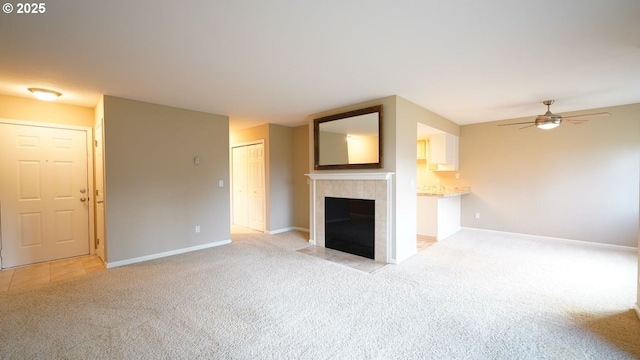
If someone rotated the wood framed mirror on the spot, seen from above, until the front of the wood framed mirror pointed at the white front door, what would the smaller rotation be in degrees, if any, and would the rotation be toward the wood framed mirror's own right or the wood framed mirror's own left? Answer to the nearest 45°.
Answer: approximately 45° to the wood framed mirror's own right

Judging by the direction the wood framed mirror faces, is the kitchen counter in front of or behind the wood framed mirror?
behind

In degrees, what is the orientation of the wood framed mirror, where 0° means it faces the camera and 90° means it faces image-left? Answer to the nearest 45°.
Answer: approximately 45°

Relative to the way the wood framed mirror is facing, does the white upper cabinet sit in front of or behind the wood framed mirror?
behind

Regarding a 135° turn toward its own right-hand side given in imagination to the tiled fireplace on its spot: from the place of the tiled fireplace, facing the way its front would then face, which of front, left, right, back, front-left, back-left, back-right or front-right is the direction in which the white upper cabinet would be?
front-right

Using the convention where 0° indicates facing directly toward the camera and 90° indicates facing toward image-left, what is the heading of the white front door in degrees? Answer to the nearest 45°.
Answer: approximately 315°

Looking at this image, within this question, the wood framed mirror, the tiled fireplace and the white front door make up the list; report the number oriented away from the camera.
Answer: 0

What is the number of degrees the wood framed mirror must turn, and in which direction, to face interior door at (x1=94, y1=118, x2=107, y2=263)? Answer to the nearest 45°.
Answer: approximately 45° to its right

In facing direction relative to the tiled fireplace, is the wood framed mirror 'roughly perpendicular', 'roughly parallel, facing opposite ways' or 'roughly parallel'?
roughly parallel

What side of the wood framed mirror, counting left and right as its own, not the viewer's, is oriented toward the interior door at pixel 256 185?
right

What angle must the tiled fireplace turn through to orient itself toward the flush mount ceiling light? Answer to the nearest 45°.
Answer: approximately 45° to its right
